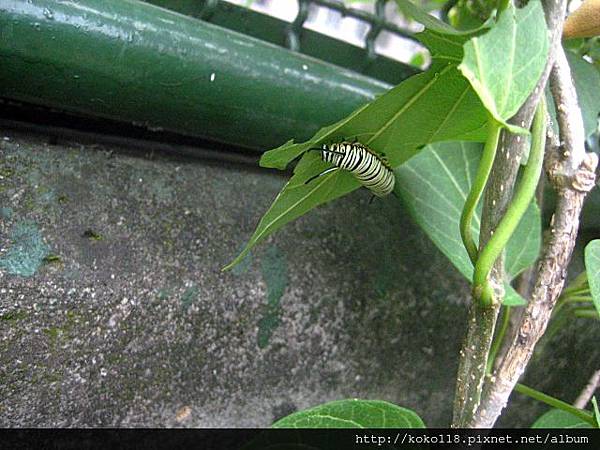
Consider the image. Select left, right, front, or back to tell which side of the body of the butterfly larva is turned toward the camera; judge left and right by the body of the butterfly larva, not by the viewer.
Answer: left
